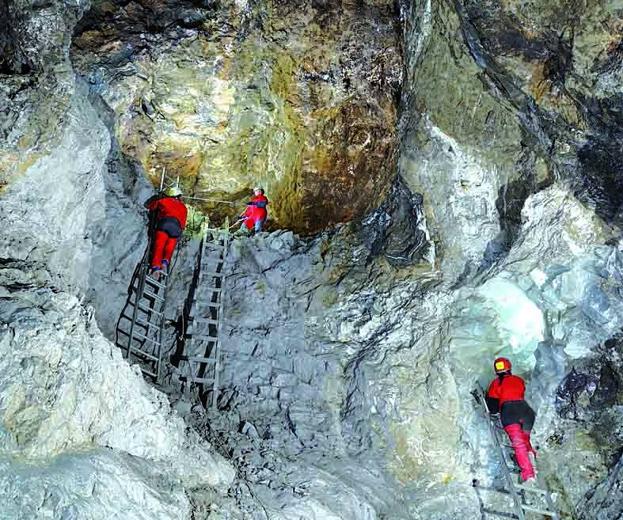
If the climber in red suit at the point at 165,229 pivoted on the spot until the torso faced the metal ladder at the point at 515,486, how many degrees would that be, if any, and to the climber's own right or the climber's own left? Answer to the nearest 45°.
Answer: approximately 135° to the climber's own right

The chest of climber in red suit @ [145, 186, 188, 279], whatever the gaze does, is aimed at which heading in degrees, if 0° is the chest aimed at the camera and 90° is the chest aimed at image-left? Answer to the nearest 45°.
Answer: approximately 180°

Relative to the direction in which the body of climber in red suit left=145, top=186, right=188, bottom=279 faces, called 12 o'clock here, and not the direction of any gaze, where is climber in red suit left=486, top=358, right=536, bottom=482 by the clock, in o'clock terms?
climber in red suit left=486, top=358, right=536, bottom=482 is roughly at 4 o'clock from climber in red suit left=145, top=186, right=188, bottom=279.

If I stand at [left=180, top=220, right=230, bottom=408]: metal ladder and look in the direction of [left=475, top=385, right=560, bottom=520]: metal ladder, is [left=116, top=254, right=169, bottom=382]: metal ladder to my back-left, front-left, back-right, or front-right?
back-right
